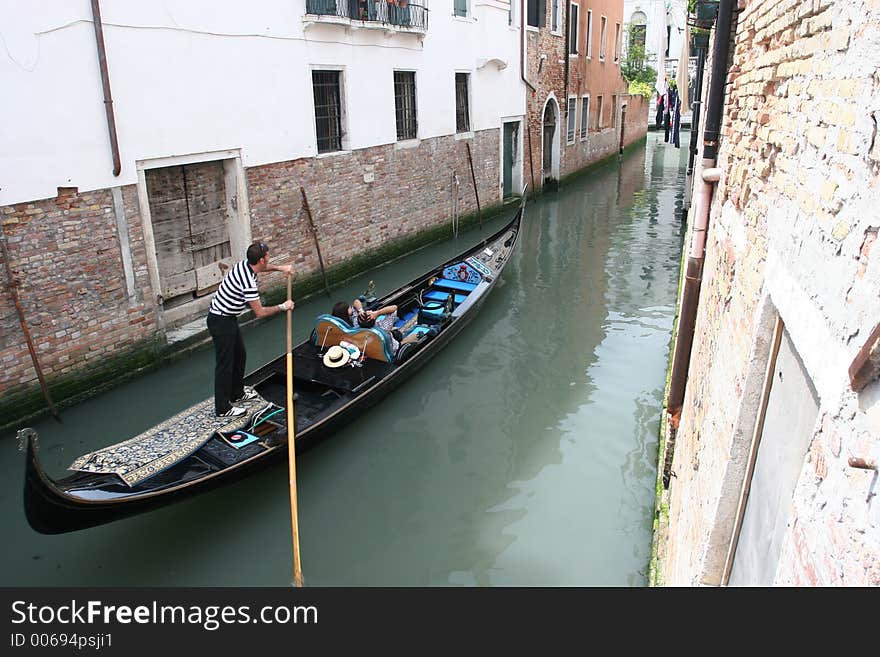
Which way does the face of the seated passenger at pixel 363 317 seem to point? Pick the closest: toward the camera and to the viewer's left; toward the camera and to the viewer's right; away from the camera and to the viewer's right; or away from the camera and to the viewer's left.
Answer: away from the camera and to the viewer's right

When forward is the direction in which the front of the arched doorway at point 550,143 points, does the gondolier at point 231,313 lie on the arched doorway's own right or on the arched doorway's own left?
on the arched doorway's own right

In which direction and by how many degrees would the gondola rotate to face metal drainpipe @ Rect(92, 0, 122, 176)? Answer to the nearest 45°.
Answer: approximately 90° to its left

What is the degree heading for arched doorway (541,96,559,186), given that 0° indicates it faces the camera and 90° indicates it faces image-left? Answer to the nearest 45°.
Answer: approximately 315°

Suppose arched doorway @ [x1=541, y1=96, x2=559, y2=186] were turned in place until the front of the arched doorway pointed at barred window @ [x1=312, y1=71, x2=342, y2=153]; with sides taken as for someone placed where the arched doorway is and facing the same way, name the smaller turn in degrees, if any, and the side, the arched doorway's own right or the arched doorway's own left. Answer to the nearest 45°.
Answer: approximately 45° to the arched doorway's own right

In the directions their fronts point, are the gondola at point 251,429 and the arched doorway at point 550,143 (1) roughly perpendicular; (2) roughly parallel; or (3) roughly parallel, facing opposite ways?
roughly perpendicular

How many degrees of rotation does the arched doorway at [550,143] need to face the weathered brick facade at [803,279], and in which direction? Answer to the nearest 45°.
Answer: approximately 45° to its right

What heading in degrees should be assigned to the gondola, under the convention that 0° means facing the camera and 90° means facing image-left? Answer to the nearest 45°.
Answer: approximately 225°
